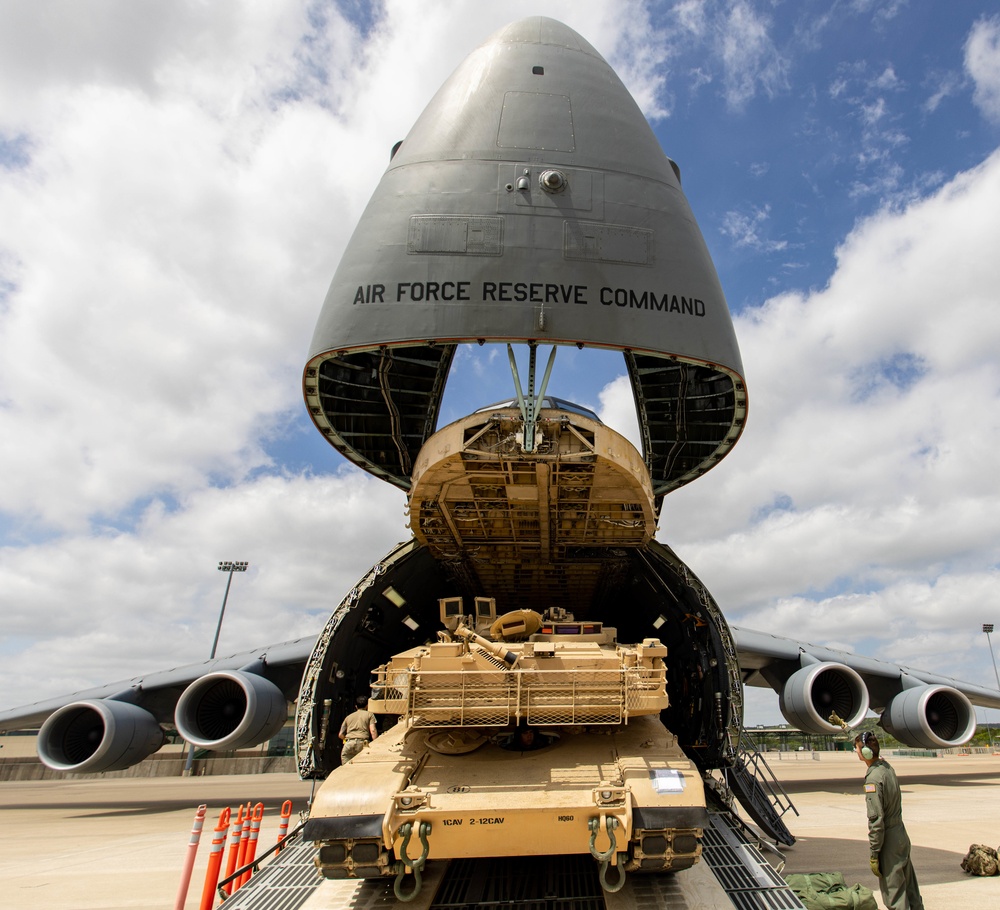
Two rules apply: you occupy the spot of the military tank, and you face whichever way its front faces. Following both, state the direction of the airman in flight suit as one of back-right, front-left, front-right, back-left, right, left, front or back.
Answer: left

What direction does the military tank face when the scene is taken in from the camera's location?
facing the viewer

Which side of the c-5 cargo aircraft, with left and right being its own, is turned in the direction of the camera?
front
